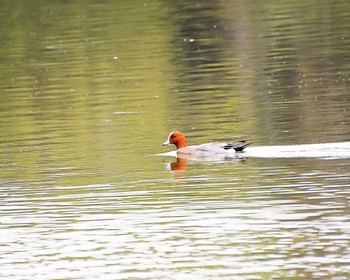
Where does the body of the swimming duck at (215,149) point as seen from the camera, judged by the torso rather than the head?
to the viewer's left
